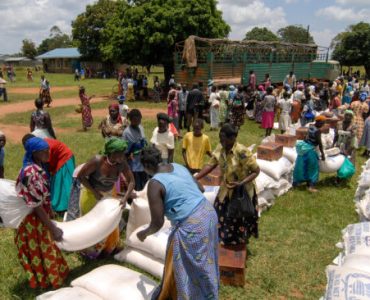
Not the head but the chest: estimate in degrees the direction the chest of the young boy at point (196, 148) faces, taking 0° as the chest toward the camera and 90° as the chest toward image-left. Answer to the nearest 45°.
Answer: approximately 0°

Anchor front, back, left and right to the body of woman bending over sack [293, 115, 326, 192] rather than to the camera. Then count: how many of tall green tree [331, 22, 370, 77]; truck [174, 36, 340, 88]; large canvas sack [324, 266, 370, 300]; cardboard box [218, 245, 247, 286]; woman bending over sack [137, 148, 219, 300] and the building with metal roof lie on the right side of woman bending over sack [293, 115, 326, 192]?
3

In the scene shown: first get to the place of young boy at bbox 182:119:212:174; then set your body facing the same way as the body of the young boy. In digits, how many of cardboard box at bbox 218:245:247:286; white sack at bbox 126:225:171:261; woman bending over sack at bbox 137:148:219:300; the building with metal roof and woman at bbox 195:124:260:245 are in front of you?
4

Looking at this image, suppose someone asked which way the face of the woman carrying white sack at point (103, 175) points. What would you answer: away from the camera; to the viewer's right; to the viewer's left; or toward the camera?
toward the camera

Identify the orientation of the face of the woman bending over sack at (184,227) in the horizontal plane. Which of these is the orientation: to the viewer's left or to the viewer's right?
to the viewer's left

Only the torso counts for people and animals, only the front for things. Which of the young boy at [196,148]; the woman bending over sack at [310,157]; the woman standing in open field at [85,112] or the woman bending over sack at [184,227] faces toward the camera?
the young boy

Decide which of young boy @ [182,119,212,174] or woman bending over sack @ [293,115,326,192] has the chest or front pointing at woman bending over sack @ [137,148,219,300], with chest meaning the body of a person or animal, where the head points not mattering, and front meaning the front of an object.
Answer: the young boy
